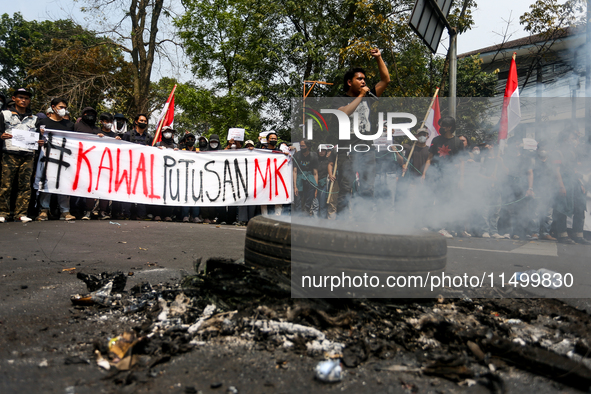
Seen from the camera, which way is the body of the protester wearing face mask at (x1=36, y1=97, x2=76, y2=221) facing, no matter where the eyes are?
toward the camera

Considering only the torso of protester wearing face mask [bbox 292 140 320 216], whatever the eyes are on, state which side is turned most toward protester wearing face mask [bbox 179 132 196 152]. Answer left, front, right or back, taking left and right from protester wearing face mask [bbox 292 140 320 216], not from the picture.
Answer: right

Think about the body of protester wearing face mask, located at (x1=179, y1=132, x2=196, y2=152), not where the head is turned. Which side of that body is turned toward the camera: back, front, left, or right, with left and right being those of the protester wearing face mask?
front

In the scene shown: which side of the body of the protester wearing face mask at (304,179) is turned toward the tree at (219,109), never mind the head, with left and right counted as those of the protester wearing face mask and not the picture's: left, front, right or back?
back

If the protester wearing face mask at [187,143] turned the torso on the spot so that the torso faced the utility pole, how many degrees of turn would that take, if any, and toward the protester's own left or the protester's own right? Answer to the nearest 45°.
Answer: approximately 90° to the protester's own left

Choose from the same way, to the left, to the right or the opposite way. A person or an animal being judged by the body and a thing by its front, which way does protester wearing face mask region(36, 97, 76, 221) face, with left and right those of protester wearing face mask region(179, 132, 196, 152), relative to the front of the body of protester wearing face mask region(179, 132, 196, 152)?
the same way

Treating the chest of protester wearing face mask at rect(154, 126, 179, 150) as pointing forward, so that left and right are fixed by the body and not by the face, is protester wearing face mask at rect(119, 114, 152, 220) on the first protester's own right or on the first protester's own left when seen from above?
on the first protester's own right

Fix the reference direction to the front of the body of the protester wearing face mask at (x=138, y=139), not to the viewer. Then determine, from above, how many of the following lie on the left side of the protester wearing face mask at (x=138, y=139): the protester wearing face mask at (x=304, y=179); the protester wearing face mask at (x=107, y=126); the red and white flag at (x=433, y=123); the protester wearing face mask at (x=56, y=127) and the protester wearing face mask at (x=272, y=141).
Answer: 3

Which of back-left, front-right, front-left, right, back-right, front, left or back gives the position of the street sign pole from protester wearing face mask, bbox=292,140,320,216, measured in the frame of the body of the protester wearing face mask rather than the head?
left

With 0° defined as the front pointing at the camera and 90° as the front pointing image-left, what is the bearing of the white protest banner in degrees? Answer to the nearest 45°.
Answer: approximately 0°

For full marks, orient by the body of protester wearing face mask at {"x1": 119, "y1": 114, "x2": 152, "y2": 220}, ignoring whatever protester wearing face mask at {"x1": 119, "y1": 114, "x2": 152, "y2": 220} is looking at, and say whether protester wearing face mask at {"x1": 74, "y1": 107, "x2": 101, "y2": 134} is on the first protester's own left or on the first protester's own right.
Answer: on the first protester's own right

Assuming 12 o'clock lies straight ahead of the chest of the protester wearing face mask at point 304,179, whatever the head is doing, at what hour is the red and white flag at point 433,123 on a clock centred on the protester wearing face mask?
The red and white flag is roughly at 9 o'clock from the protester wearing face mask.

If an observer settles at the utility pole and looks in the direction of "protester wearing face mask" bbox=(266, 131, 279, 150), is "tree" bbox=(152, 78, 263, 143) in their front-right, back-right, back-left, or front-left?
front-right

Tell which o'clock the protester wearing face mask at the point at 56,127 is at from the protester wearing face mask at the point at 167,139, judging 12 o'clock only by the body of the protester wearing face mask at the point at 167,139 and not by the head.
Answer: the protester wearing face mask at the point at 56,127 is roughly at 2 o'clock from the protester wearing face mask at the point at 167,139.

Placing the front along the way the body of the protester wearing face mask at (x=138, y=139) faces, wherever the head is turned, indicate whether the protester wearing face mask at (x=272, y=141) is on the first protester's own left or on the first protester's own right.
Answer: on the first protester's own left

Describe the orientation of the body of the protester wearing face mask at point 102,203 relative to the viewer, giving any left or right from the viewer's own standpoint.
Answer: facing the viewer

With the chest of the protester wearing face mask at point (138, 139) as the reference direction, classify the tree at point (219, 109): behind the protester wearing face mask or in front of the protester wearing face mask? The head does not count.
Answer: behind

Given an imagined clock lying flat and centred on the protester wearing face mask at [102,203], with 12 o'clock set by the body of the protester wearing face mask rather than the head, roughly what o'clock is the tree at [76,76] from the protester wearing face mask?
The tree is roughly at 6 o'clock from the protester wearing face mask.

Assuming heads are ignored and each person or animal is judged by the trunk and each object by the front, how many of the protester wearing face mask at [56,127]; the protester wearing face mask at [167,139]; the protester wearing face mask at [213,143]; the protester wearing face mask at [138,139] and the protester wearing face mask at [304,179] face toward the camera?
5

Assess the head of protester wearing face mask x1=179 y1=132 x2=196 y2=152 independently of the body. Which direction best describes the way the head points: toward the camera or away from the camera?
toward the camera

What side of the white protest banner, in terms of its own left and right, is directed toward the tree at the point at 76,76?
back
